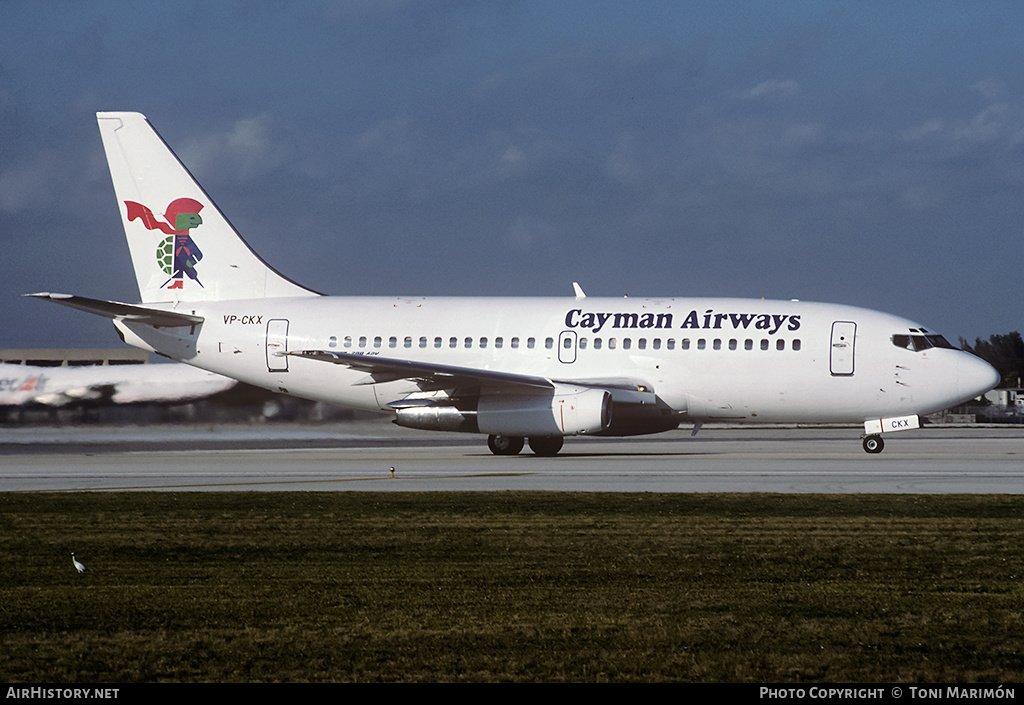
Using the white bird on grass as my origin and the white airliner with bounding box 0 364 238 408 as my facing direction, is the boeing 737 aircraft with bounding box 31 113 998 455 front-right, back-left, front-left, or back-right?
front-right

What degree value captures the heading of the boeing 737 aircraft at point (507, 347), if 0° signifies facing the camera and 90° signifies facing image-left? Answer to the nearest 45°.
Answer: approximately 270°

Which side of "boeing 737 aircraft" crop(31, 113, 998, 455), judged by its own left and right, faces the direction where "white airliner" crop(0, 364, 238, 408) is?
left
